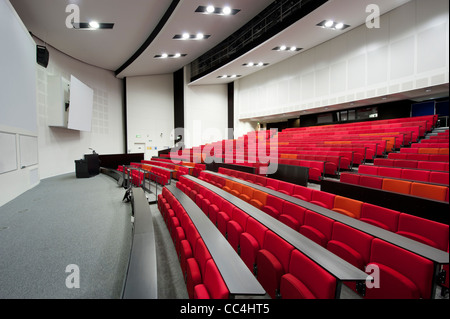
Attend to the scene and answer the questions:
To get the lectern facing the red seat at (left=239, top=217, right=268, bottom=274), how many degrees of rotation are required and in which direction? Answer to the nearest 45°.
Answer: approximately 45° to its right
